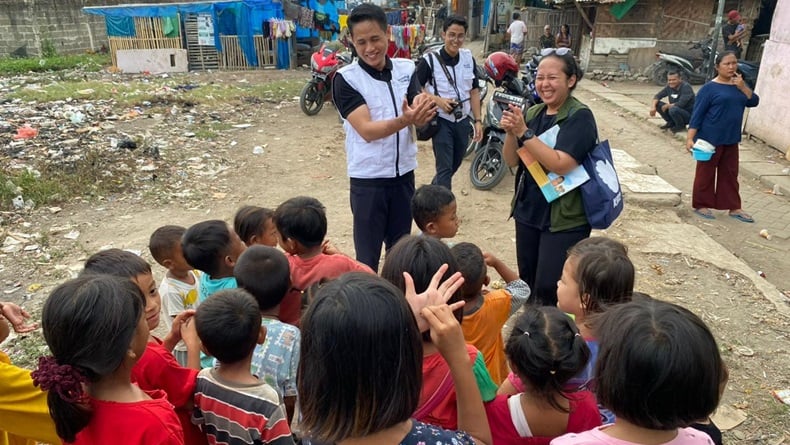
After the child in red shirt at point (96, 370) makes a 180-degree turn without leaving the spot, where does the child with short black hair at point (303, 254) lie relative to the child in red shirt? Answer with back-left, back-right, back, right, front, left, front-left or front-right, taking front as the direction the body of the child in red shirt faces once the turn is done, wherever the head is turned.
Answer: back

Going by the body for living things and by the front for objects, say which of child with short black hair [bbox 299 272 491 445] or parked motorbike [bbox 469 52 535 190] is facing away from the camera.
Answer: the child with short black hair

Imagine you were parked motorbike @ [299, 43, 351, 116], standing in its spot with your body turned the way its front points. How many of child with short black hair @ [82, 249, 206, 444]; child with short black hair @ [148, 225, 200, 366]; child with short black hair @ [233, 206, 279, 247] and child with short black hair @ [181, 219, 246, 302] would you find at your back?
0

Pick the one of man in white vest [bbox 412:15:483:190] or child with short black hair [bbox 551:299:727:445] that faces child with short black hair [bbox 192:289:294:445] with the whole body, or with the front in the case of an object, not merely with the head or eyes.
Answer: the man in white vest

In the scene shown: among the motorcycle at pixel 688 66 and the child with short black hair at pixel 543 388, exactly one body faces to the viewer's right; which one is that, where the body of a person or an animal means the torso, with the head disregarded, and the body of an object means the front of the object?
the motorcycle

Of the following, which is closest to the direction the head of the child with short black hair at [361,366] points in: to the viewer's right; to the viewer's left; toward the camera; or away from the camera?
away from the camera

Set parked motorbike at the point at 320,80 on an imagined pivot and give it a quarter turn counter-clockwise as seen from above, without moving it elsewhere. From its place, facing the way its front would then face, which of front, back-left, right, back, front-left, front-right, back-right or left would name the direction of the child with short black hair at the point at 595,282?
front-right

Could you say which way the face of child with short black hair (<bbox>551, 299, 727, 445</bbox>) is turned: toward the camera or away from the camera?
away from the camera

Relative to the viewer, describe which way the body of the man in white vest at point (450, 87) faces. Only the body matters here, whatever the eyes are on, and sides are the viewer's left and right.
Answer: facing the viewer

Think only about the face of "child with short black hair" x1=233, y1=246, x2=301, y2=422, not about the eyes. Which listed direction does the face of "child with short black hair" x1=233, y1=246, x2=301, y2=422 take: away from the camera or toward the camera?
away from the camera

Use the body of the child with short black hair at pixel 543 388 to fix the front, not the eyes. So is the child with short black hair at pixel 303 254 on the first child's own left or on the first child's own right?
on the first child's own left

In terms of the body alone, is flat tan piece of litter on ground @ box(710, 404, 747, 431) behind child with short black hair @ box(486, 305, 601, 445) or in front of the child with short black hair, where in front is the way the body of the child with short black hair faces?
in front

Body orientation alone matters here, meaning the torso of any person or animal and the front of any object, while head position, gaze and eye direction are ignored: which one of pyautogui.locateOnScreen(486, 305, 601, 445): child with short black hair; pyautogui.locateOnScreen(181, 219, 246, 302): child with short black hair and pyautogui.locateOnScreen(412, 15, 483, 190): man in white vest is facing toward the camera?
the man in white vest

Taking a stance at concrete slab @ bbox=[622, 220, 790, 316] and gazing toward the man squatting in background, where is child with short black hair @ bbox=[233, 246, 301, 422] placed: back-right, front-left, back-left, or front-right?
back-left

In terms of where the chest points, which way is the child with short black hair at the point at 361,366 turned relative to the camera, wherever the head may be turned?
away from the camera

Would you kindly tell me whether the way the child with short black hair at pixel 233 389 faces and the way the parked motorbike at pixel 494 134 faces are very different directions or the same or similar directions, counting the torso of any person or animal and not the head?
very different directions

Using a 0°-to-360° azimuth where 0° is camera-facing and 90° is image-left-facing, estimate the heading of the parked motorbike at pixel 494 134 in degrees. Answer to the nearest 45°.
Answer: approximately 45°
